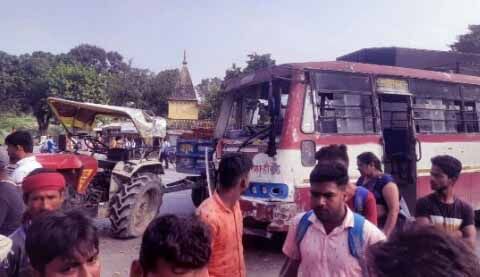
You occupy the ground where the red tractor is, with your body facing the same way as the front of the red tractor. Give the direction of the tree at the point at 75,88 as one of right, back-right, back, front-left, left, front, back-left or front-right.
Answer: back-right

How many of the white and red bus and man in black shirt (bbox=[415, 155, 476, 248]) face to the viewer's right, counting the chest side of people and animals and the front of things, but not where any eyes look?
0

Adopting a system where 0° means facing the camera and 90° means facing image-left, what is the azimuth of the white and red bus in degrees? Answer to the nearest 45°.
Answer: approximately 45°

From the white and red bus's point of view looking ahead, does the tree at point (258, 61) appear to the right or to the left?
on its right

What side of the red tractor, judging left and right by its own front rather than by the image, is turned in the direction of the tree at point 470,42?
back

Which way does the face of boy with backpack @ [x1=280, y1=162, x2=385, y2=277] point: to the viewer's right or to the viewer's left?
to the viewer's left

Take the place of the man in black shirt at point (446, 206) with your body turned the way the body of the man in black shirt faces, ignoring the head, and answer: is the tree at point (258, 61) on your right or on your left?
on your right

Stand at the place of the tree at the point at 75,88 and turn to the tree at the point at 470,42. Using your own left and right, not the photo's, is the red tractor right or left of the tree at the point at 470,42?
right

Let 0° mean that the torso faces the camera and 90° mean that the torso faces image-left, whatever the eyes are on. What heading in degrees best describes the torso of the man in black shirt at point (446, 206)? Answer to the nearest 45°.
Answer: approximately 45°

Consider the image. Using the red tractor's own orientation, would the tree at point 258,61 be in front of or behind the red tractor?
behind

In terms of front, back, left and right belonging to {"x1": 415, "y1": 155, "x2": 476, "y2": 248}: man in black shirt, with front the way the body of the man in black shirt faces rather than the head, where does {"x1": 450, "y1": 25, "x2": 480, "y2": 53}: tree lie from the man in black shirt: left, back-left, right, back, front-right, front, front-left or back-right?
back-right

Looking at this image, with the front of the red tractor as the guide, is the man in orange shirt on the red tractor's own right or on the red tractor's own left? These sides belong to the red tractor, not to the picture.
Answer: on the red tractor's own left
